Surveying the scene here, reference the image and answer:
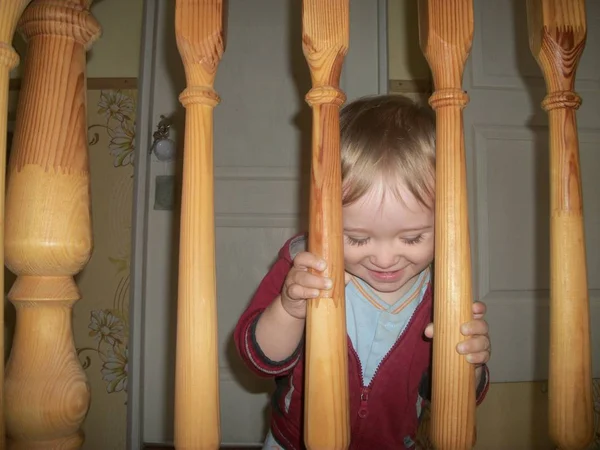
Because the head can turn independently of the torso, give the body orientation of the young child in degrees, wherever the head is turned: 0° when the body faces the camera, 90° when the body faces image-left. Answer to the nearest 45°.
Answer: approximately 0°
